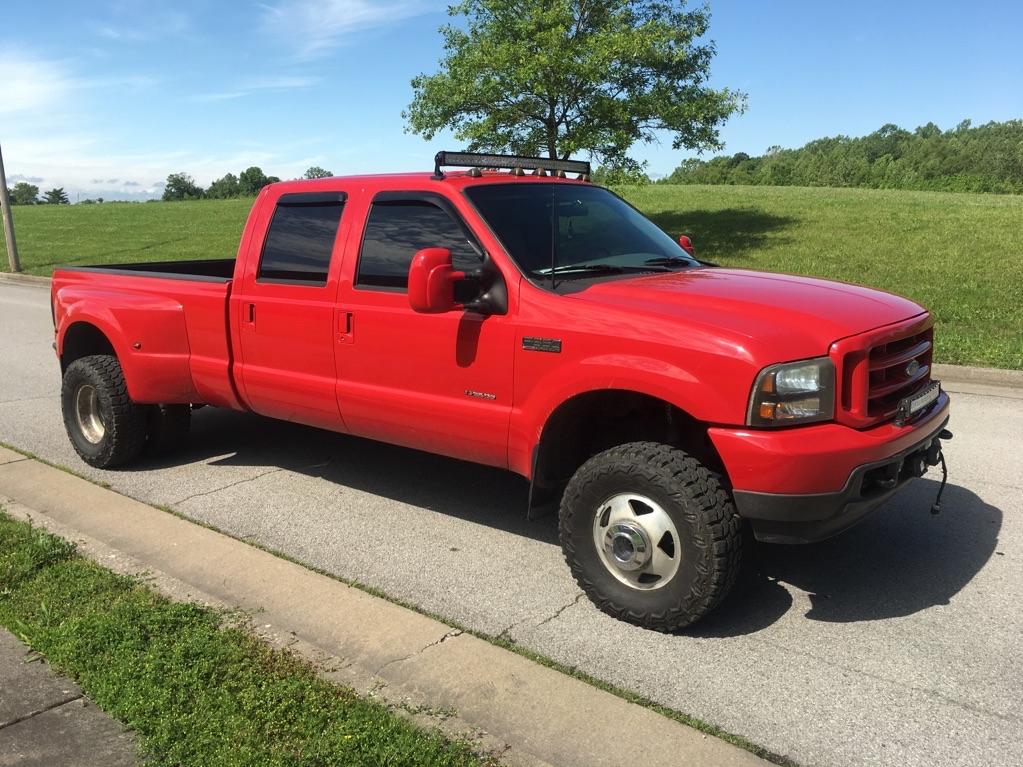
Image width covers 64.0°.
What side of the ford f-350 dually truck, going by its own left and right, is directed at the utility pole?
back

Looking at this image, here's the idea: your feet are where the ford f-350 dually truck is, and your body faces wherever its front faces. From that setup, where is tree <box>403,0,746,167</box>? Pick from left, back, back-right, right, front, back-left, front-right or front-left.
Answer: back-left

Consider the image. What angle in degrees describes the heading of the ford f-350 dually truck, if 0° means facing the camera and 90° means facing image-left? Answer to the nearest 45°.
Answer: approximately 315°
